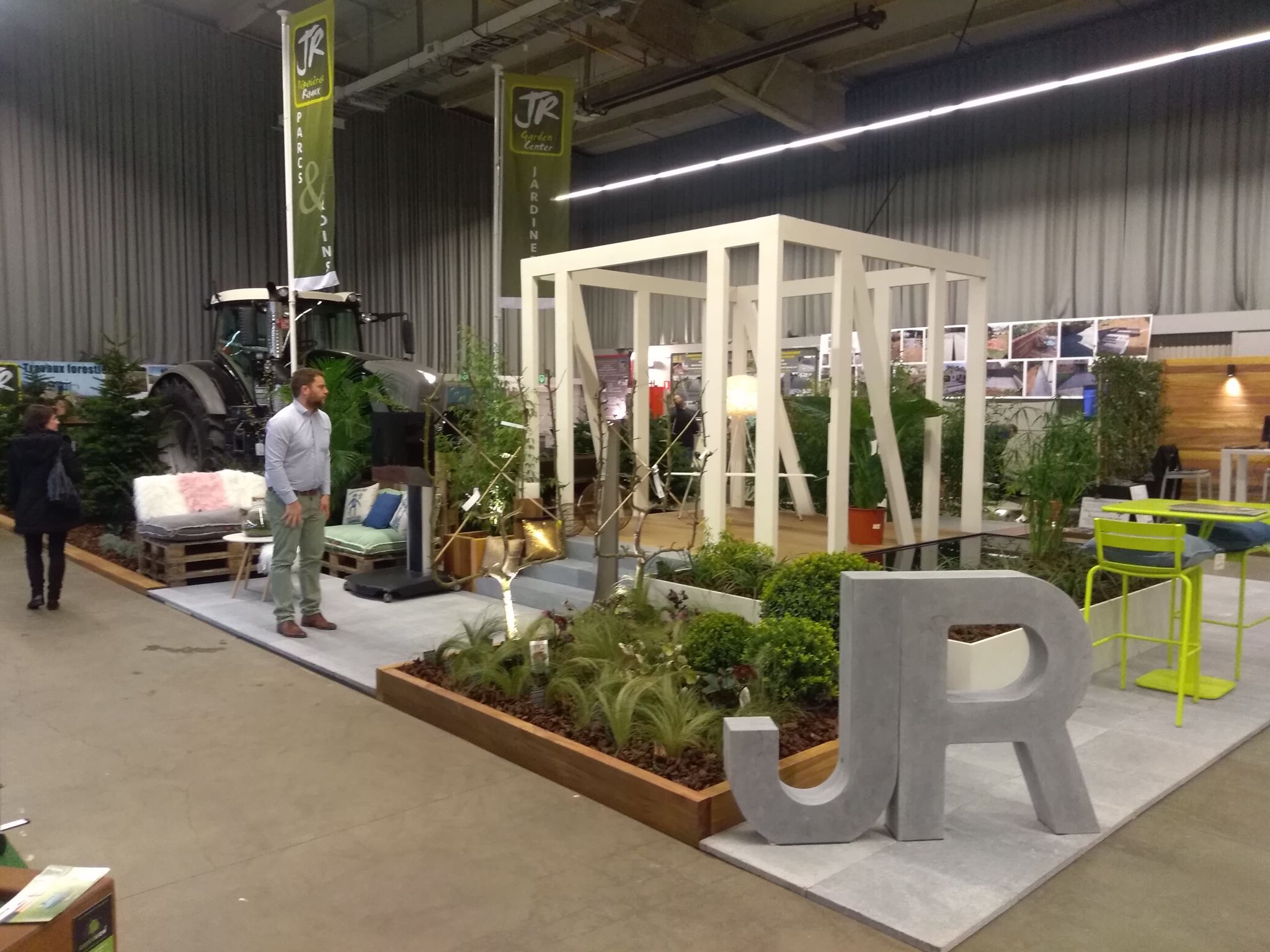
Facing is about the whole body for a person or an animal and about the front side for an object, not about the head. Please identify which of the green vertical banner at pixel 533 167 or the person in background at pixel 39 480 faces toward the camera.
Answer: the green vertical banner

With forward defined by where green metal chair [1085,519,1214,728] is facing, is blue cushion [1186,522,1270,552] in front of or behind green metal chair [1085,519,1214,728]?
in front

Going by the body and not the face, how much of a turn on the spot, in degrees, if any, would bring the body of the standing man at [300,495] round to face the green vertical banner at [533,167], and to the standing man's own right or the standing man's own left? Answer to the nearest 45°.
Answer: approximately 90° to the standing man's own left

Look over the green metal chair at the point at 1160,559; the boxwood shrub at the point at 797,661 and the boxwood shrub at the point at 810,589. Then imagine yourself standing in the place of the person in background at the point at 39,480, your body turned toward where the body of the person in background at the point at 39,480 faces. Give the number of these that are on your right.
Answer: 3

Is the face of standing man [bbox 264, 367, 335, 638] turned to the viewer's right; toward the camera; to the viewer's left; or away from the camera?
to the viewer's right

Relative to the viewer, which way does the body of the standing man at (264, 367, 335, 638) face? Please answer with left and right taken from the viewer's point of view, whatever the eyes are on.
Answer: facing the viewer and to the right of the viewer

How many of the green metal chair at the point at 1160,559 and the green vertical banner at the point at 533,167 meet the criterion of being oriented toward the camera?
1

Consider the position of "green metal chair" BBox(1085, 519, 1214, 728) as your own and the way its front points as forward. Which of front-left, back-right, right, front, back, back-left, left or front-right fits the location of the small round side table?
back-left

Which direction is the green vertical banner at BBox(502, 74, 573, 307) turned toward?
toward the camera

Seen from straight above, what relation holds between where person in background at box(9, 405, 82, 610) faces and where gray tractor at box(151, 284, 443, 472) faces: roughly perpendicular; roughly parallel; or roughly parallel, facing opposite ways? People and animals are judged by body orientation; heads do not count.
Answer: roughly perpendicular
